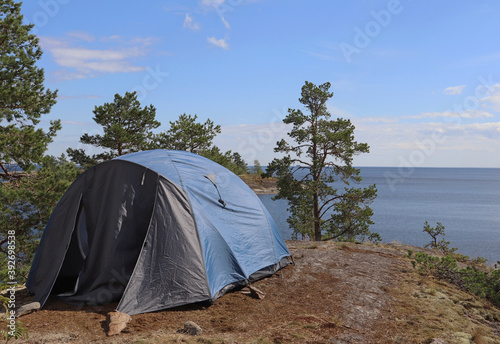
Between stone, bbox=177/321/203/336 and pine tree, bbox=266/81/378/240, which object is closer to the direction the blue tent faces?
the stone

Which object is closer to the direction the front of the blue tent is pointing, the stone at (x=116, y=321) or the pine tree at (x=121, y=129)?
the stone

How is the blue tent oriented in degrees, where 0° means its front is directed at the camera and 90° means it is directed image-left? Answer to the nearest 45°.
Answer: approximately 45°

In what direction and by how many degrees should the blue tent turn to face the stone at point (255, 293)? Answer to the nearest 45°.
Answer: approximately 135° to its left

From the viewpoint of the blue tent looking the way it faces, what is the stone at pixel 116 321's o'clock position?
The stone is roughly at 11 o'clock from the blue tent.

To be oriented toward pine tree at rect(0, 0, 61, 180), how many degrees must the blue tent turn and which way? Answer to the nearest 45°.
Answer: approximately 90° to its right

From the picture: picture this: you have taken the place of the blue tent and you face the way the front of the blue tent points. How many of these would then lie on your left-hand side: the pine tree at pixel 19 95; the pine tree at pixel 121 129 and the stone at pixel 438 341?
1

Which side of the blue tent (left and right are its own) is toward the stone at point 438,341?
left

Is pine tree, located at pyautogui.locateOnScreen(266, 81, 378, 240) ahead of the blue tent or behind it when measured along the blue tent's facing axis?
behind

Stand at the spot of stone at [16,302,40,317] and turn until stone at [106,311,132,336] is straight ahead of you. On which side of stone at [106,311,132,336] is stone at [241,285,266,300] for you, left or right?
left

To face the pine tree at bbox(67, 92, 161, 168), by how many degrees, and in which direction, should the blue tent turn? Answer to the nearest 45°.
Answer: approximately 135° to its right
